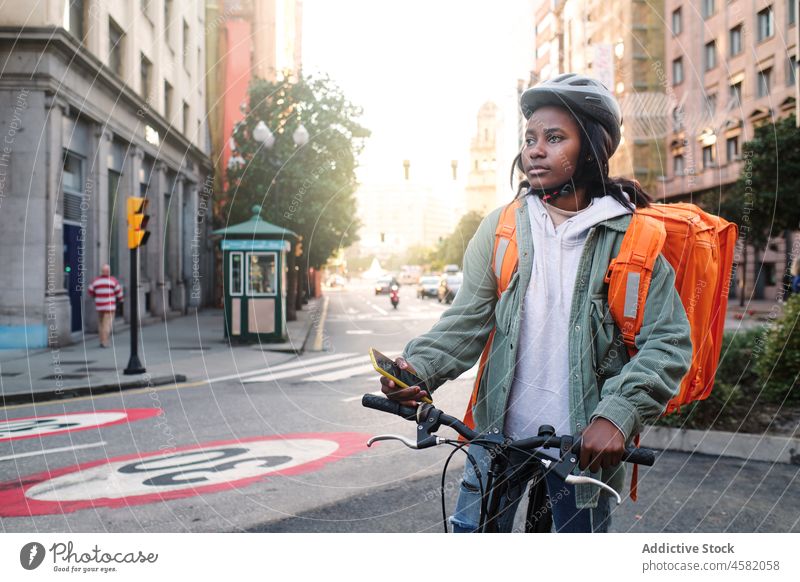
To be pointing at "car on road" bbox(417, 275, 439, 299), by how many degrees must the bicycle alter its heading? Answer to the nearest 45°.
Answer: approximately 135° to its right

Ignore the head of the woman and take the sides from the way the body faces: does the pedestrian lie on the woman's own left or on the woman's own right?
on the woman's own right

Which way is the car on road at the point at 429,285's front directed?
toward the camera

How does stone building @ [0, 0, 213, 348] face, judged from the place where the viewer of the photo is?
facing the viewer and to the right of the viewer

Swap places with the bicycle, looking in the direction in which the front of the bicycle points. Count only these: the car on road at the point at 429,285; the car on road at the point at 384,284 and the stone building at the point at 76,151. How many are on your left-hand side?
0

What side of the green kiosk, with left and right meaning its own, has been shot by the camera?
front

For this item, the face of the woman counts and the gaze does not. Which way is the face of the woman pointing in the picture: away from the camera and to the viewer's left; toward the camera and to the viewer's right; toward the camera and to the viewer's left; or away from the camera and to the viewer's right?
toward the camera and to the viewer's left
